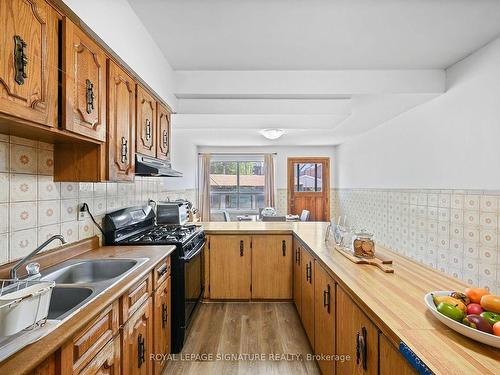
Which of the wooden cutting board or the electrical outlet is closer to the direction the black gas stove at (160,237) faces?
the wooden cutting board

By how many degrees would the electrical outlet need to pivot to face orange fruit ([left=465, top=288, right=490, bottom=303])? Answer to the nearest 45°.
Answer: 0° — it already faces it

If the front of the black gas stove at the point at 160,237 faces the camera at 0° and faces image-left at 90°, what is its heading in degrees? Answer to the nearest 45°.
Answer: approximately 270°

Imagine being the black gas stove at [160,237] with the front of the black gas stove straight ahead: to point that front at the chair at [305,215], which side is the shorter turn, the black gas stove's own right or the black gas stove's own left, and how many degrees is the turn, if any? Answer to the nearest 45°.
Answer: approximately 45° to the black gas stove's own left

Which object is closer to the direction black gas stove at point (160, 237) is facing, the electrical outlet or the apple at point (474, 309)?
the apple

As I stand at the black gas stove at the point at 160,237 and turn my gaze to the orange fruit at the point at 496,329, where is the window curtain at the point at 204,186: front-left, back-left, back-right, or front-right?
back-left

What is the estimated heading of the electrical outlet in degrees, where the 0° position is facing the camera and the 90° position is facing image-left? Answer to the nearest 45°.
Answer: approximately 315°

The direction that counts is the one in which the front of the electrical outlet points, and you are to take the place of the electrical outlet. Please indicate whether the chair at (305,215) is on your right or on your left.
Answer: on your left

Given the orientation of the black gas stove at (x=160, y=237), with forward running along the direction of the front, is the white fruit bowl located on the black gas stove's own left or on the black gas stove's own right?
on the black gas stove's own right
